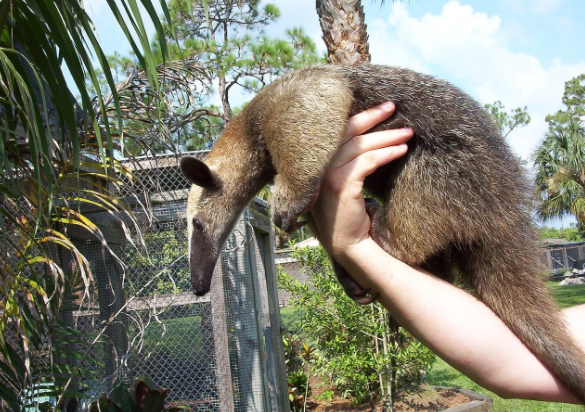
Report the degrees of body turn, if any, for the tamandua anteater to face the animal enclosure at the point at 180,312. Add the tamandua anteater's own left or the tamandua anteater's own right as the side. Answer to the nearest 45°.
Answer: approximately 45° to the tamandua anteater's own right

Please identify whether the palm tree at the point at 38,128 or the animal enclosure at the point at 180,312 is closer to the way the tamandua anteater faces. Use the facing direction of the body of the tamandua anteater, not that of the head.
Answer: the palm tree

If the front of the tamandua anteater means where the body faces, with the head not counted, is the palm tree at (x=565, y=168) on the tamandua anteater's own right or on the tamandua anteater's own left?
on the tamandua anteater's own right

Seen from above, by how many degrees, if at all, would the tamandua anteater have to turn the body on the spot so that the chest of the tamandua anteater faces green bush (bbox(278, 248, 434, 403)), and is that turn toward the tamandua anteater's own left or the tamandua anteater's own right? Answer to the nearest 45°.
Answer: approximately 90° to the tamandua anteater's own right

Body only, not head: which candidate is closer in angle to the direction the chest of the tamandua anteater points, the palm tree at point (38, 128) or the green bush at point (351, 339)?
the palm tree

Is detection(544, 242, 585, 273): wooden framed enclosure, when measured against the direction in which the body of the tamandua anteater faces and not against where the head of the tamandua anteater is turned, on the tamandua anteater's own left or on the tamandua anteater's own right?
on the tamandua anteater's own right

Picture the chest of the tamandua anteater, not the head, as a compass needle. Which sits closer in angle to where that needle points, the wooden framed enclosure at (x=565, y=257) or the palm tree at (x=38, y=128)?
the palm tree

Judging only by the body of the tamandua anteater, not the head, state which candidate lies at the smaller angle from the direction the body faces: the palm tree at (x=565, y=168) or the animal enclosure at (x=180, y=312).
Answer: the animal enclosure

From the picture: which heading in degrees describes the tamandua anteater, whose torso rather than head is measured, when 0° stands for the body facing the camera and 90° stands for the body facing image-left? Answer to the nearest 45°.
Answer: approximately 90°

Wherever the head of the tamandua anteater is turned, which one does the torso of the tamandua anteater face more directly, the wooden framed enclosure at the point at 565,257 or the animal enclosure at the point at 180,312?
the animal enclosure
